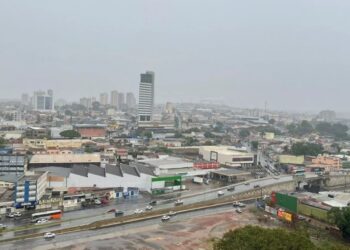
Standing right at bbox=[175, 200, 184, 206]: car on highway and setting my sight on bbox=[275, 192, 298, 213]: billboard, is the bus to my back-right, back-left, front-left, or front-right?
back-right

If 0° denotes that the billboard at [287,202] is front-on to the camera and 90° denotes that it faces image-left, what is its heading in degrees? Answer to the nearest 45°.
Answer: approximately 45°

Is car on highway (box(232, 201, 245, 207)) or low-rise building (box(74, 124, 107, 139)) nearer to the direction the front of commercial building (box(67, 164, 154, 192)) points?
the car on highway

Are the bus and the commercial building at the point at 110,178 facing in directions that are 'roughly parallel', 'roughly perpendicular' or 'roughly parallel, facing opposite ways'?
roughly perpendicular

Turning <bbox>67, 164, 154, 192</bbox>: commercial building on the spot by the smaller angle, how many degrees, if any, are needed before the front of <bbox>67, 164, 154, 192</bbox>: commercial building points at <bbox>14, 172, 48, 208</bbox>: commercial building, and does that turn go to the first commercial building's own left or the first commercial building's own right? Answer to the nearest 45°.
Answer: approximately 45° to the first commercial building's own right

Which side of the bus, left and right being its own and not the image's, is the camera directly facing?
left

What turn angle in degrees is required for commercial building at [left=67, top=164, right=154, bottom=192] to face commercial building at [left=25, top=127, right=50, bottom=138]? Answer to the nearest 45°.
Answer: approximately 180°

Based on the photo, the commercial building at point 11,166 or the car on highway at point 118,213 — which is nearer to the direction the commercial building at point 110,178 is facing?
the car on highway

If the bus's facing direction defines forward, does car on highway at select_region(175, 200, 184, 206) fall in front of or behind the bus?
behind
